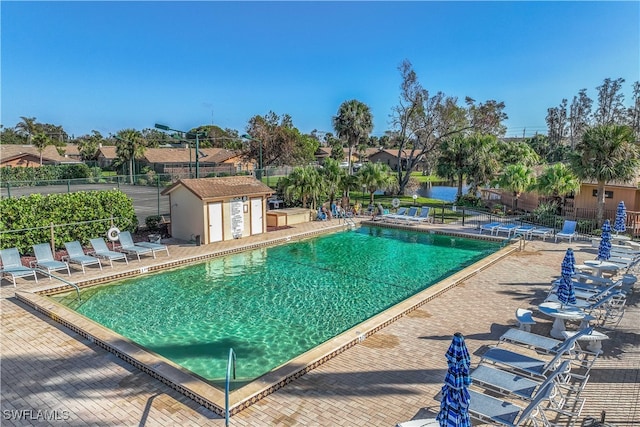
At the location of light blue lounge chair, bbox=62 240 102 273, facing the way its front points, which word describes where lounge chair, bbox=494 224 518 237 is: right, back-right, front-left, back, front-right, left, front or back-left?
front-left

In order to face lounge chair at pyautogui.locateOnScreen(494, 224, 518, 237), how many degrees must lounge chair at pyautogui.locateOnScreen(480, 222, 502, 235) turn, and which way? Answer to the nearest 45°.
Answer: approximately 135° to its left

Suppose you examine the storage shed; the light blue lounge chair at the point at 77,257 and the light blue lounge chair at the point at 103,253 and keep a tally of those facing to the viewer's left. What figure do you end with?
0

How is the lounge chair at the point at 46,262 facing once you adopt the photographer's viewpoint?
facing the viewer and to the right of the viewer

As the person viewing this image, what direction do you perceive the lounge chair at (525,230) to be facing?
facing the viewer and to the left of the viewer

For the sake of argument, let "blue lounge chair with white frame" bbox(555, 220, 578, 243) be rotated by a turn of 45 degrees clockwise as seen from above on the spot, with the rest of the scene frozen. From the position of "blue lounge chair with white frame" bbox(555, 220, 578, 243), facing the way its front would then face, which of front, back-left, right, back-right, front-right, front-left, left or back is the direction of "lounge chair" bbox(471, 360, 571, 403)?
left

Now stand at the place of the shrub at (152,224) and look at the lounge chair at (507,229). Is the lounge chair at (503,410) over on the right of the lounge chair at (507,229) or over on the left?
right

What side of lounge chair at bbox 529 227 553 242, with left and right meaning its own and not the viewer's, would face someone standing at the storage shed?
front

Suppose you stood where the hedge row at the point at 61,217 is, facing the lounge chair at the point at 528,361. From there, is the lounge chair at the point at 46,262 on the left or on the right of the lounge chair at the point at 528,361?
right

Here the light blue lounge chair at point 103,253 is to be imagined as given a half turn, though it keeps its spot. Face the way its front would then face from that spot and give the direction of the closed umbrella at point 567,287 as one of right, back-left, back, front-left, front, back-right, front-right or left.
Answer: back

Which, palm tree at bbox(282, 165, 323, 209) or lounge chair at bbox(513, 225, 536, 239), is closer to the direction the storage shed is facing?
the lounge chair

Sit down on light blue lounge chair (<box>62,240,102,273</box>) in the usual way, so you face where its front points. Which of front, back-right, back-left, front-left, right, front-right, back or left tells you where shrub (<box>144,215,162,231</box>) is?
left

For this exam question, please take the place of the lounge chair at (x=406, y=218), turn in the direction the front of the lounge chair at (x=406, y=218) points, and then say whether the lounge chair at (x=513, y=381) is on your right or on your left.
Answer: on your left

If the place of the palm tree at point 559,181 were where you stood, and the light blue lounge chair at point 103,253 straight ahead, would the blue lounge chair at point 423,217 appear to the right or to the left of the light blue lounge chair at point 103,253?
right

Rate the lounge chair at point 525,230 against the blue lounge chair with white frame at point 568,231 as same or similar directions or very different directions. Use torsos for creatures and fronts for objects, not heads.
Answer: same or similar directions

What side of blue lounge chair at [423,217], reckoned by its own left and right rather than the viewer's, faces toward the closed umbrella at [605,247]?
left

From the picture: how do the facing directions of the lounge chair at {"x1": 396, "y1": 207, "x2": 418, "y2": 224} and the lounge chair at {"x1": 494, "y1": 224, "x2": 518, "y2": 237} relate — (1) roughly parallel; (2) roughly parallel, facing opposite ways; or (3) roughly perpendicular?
roughly parallel

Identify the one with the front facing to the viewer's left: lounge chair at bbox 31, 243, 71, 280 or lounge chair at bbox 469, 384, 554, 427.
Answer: lounge chair at bbox 469, 384, 554, 427

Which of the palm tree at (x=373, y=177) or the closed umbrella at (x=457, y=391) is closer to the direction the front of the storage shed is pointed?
the closed umbrella

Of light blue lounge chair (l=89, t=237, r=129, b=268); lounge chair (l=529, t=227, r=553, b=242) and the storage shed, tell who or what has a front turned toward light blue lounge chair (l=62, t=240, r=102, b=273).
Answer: the lounge chair
